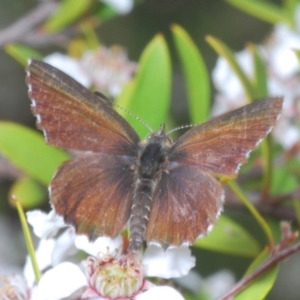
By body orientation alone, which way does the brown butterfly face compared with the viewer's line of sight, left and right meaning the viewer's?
facing away from the viewer

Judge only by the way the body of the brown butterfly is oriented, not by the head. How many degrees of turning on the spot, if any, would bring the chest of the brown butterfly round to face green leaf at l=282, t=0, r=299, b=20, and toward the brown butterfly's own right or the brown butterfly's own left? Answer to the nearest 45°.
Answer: approximately 45° to the brown butterfly's own right

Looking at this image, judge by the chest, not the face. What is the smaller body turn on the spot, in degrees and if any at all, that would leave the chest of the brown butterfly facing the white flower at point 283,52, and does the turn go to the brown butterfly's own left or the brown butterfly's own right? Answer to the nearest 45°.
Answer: approximately 45° to the brown butterfly's own right
